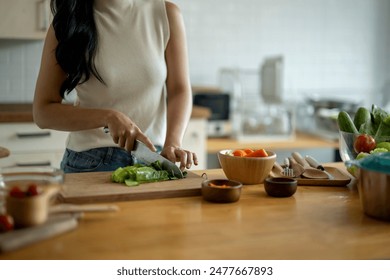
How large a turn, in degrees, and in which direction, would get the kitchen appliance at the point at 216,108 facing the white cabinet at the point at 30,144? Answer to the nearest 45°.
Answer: approximately 45° to its right

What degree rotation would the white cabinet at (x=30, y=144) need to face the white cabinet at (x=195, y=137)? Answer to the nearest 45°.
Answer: approximately 90° to its left

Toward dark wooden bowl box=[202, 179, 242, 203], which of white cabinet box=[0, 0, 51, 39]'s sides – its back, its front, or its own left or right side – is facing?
front

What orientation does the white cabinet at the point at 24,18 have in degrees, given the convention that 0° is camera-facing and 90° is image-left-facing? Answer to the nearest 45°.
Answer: approximately 0°

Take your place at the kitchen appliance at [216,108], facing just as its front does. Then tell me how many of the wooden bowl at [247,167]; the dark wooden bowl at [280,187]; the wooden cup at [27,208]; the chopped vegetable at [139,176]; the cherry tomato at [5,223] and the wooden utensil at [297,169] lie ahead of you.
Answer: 6

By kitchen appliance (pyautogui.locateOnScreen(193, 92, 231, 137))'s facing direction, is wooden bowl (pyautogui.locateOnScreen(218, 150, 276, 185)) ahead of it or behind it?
ahead

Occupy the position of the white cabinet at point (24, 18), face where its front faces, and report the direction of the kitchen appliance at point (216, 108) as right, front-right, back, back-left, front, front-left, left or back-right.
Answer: left

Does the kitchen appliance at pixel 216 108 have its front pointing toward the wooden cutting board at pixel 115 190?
yes

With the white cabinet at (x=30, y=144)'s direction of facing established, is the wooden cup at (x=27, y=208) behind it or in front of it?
in front

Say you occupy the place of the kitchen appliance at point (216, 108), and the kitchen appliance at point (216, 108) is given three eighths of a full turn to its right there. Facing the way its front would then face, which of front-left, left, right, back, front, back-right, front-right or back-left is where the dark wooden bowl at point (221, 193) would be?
back-left

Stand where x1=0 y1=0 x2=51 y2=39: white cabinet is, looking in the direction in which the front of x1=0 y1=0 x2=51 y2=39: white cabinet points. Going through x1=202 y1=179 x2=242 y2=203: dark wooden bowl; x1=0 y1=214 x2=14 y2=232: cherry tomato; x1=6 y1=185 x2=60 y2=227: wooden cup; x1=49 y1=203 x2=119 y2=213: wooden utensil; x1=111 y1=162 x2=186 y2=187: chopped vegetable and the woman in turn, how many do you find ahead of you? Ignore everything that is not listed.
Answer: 6

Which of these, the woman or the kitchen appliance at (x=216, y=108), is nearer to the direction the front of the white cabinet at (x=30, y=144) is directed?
the woman
